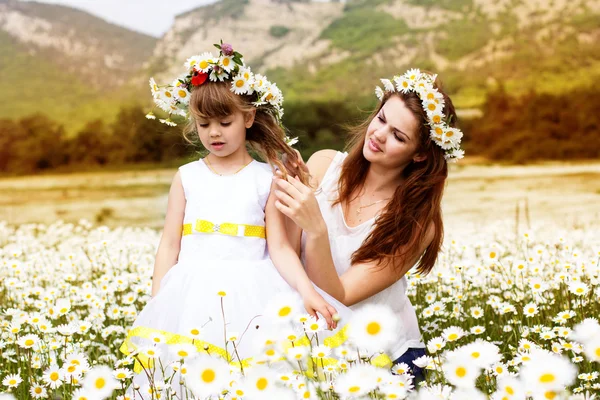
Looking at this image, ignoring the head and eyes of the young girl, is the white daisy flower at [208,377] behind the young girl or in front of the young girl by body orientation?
in front

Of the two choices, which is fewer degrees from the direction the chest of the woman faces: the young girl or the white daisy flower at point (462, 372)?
the young girl

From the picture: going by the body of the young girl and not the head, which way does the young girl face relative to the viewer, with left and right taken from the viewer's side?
facing the viewer

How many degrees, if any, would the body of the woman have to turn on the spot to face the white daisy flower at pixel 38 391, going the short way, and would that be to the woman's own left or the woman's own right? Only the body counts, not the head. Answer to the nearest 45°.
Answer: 0° — they already face it

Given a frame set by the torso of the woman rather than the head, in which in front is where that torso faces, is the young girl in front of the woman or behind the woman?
in front

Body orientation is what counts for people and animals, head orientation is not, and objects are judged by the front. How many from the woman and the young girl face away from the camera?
0

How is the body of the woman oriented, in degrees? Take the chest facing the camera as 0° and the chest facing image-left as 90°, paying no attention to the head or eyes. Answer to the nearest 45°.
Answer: approximately 45°

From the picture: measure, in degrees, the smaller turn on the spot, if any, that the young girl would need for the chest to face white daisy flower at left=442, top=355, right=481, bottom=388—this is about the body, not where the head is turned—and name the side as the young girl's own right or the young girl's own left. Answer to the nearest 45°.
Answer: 0° — they already face it

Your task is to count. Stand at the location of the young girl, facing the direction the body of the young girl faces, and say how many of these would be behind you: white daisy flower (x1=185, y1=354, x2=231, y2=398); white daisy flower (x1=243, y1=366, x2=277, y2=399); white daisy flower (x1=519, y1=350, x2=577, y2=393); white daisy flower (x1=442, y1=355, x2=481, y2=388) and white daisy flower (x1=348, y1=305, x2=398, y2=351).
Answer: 0

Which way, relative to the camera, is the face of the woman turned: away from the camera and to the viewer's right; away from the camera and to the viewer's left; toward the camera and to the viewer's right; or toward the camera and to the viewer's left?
toward the camera and to the viewer's left

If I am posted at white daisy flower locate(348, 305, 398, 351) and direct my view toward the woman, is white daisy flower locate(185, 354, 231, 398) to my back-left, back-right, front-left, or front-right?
back-left

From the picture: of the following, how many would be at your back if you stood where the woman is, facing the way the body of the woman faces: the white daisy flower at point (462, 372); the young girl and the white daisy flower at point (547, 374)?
0

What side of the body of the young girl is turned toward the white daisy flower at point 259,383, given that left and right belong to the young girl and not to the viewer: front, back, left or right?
front

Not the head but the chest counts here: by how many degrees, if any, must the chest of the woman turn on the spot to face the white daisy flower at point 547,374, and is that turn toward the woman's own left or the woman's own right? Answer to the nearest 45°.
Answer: approximately 45° to the woman's own left
